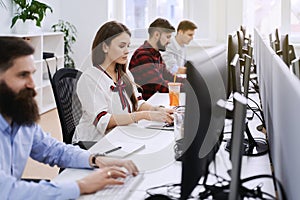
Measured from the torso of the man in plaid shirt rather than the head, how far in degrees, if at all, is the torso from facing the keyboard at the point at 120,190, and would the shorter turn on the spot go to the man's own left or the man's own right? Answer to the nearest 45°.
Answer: approximately 90° to the man's own right

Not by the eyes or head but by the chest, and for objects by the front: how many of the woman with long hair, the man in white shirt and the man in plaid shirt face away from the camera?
0

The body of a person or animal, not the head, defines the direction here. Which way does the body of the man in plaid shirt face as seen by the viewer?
to the viewer's right

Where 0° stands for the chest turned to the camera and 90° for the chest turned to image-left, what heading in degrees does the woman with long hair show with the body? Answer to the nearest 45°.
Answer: approximately 315°

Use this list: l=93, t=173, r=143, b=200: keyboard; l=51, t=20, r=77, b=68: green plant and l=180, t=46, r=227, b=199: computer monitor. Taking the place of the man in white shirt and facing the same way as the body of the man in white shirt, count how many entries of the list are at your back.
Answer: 1

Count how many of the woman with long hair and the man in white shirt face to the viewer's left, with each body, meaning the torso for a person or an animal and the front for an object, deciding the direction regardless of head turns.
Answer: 0

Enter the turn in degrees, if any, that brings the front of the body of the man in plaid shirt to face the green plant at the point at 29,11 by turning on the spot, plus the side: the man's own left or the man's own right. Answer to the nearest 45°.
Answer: approximately 135° to the man's own left

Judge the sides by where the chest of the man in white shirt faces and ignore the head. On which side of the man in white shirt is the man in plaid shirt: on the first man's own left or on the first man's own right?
on the first man's own right

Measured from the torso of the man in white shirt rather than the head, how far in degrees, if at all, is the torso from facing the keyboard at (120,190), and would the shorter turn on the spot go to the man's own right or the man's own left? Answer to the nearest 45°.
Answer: approximately 45° to the man's own right

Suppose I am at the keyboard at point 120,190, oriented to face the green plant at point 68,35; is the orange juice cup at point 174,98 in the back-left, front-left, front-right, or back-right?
front-right

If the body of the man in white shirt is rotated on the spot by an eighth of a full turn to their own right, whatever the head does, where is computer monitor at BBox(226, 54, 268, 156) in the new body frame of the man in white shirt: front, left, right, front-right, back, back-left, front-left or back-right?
front

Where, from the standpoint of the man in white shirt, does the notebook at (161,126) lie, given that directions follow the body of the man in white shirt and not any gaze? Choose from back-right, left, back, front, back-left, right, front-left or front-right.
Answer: front-right

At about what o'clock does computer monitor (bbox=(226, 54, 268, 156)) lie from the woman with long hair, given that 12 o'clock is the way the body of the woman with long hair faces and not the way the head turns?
The computer monitor is roughly at 12 o'clock from the woman with long hair.

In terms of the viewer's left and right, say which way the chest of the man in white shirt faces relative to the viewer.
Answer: facing the viewer and to the right of the viewer

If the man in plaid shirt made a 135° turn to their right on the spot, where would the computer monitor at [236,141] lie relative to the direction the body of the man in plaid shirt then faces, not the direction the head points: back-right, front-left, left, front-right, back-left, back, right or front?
front-left

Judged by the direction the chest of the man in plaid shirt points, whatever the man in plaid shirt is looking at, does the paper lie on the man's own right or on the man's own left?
on the man's own right
